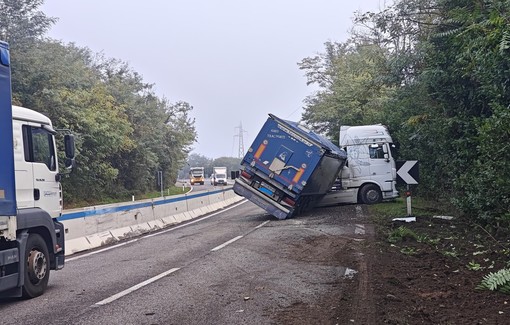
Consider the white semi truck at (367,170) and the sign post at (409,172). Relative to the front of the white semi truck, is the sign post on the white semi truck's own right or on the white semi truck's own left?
on the white semi truck's own right

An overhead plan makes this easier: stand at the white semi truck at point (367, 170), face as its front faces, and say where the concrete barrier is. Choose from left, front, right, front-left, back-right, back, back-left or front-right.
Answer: back-right

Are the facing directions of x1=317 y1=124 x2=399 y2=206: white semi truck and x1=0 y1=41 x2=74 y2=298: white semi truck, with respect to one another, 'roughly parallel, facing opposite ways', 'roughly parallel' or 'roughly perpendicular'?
roughly perpendicular

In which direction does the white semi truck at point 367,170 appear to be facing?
to the viewer's right

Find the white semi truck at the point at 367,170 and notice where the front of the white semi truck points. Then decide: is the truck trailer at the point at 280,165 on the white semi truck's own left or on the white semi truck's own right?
on the white semi truck's own right
